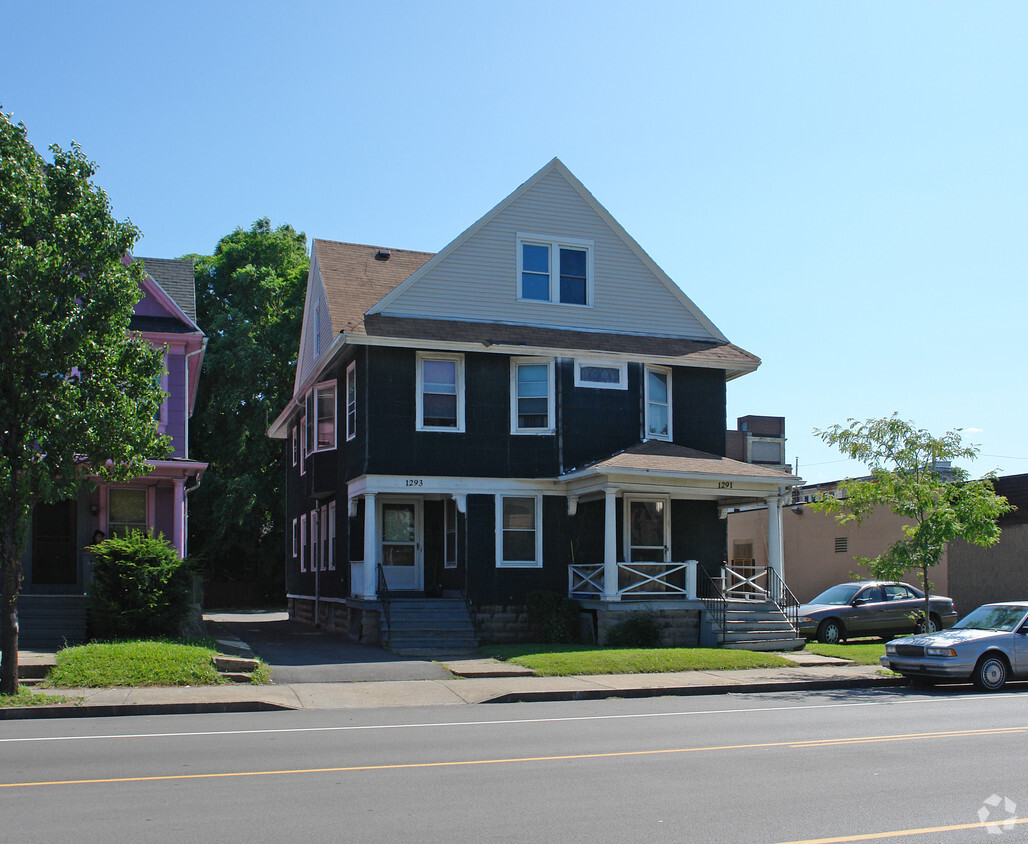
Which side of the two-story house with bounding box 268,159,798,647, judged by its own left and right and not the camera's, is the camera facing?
front

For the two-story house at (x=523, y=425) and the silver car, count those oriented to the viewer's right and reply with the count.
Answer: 0

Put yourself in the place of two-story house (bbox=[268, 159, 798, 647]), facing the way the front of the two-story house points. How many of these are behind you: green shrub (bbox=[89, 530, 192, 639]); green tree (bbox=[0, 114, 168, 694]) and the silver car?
0

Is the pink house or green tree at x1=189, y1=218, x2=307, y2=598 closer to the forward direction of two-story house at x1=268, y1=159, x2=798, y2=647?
the pink house

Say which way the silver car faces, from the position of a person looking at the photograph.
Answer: facing the viewer and to the left of the viewer

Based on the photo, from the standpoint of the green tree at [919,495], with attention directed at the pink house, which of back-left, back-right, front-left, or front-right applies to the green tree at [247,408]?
front-right

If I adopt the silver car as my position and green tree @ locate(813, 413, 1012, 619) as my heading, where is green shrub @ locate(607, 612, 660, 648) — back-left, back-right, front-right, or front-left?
front-left

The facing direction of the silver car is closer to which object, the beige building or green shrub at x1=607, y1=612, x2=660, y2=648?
the green shrub

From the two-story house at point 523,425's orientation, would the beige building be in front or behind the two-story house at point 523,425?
behind

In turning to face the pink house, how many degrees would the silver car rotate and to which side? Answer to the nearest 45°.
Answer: approximately 45° to its right
